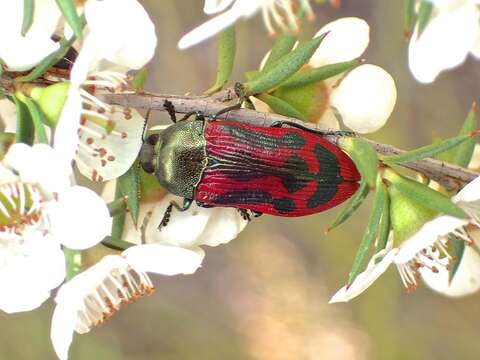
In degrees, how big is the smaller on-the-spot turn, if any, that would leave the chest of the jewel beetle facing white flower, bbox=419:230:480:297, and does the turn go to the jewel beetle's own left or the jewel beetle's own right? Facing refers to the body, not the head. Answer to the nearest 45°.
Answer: approximately 180°

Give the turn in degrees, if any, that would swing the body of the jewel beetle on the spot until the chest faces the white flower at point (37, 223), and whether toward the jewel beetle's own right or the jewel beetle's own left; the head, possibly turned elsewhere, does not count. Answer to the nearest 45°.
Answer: approximately 45° to the jewel beetle's own left

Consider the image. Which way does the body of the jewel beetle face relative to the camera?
to the viewer's left
